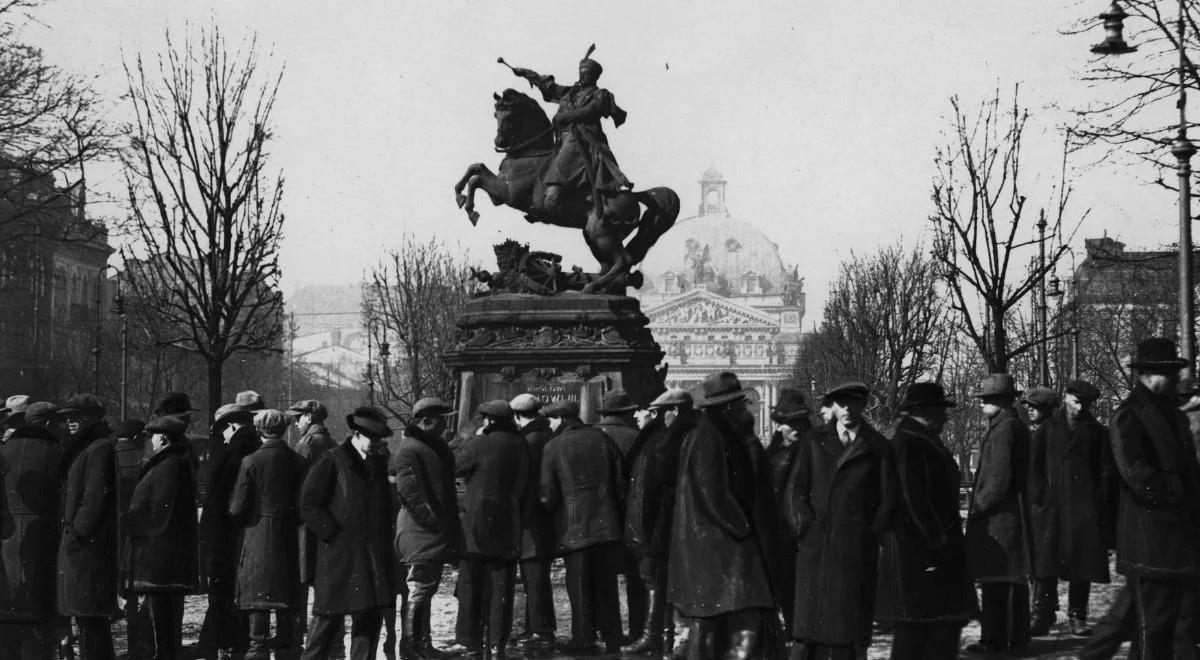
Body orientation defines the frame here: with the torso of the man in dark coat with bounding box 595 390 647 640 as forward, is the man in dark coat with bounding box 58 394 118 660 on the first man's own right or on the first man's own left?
on the first man's own left

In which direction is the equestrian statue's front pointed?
to the viewer's left

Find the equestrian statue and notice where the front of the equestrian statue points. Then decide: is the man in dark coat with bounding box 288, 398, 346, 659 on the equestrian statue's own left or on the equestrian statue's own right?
on the equestrian statue's own left

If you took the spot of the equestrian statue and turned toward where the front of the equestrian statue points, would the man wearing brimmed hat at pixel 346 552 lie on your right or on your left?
on your left

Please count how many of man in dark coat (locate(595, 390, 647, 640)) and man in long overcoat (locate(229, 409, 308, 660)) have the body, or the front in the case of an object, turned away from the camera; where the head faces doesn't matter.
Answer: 2

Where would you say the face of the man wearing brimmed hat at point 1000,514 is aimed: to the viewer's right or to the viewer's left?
to the viewer's left

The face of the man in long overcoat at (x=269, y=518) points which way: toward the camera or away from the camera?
away from the camera

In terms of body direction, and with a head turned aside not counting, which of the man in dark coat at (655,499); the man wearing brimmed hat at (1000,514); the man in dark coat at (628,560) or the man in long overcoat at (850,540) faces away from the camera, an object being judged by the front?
the man in dark coat at (628,560)

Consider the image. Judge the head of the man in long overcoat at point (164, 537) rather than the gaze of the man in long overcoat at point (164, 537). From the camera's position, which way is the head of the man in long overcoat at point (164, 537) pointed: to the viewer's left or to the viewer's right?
to the viewer's left

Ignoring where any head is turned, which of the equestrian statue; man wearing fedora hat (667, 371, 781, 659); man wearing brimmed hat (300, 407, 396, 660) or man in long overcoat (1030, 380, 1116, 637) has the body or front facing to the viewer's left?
the equestrian statue

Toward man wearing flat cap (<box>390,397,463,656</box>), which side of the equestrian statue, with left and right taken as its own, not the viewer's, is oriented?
left

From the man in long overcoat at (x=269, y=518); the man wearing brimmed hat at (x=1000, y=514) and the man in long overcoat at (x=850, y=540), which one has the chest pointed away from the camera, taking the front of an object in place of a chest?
the man in long overcoat at (x=269, y=518)

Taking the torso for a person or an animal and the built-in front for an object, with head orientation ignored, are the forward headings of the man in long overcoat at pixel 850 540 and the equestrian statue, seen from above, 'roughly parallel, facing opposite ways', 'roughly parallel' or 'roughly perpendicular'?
roughly perpendicular
